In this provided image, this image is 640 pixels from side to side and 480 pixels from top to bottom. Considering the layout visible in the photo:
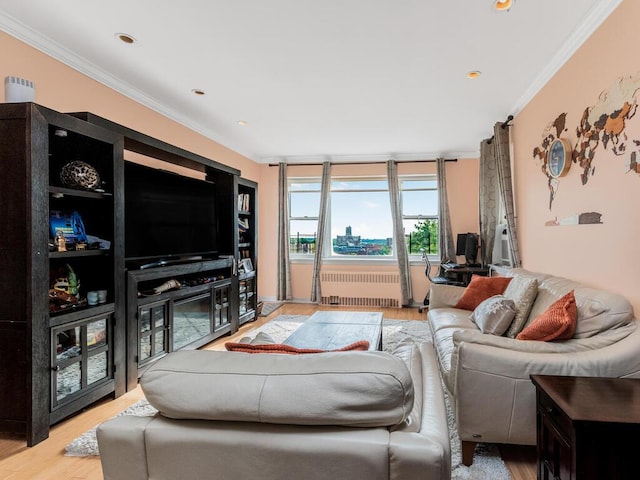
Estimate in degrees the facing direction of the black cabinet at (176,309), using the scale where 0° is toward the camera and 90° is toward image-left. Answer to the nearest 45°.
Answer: approximately 315°

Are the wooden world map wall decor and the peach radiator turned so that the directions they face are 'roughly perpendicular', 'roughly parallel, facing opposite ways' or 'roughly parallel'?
roughly perpendicular

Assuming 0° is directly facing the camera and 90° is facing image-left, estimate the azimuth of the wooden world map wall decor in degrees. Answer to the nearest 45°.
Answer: approximately 45°

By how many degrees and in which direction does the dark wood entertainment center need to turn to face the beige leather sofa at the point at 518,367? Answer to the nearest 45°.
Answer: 0° — it already faces it

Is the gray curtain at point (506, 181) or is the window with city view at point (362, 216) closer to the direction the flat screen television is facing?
the gray curtain

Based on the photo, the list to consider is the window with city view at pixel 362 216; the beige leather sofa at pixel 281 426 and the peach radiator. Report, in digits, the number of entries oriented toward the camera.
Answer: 2

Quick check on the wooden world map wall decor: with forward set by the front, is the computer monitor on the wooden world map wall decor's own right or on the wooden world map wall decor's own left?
on the wooden world map wall decor's own right

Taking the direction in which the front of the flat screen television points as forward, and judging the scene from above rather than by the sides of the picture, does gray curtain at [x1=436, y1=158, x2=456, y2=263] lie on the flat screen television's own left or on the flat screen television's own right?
on the flat screen television's own left

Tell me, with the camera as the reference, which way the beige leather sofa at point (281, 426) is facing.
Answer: facing away from the viewer
